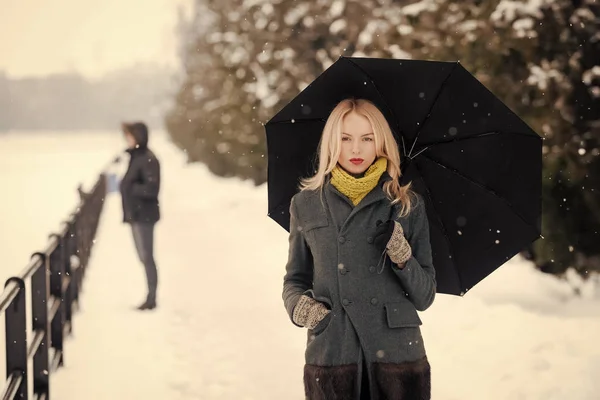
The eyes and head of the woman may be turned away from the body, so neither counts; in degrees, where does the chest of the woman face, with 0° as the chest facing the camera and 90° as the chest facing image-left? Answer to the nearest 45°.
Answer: approximately 0°

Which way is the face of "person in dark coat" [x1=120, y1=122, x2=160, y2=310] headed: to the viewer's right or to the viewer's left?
to the viewer's left

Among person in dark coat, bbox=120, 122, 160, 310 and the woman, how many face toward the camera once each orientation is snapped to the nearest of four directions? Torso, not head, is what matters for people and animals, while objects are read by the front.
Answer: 1

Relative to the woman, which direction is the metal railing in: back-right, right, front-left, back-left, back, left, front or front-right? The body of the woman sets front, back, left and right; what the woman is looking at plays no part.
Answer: back-right

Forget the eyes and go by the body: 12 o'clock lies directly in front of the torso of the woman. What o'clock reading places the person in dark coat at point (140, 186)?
The person in dark coat is roughly at 5 o'clock from the woman.

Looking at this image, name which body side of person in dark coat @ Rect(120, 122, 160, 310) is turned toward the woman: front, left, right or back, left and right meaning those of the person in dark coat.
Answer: left

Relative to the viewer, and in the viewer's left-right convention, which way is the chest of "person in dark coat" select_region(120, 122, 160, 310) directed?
facing to the left of the viewer
